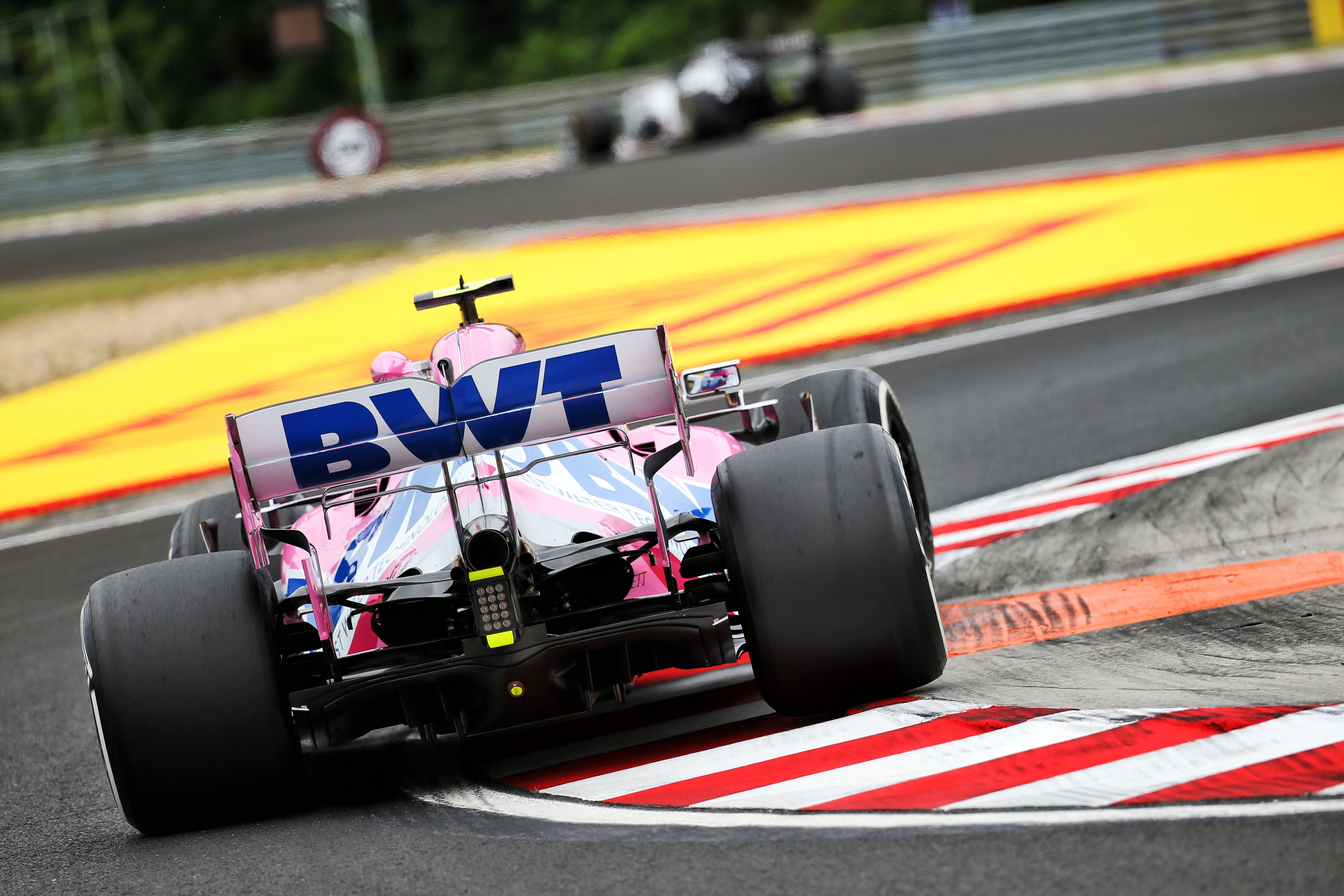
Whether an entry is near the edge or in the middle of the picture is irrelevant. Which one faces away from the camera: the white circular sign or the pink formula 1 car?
the pink formula 1 car

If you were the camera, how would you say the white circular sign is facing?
facing the viewer

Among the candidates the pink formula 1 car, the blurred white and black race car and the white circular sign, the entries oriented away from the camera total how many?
1

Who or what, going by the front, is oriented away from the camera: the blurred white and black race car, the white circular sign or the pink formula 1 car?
the pink formula 1 car

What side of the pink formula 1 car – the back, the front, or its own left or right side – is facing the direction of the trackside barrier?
front

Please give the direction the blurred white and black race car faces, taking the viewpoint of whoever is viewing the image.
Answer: facing the viewer and to the left of the viewer

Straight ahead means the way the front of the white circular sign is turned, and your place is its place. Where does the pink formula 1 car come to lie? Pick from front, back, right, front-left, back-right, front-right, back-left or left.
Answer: front

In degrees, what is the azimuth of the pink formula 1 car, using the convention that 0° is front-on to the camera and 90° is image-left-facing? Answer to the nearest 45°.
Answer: approximately 180°

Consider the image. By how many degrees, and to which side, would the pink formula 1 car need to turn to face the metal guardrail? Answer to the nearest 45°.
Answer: approximately 45° to its right

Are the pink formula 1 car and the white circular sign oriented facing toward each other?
yes

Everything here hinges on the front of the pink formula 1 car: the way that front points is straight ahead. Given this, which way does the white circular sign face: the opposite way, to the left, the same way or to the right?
the opposite way

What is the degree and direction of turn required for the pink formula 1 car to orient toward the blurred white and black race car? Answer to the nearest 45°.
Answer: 0° — it already faces it

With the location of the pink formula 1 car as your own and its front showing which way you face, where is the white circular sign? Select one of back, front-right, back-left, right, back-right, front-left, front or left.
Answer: front
